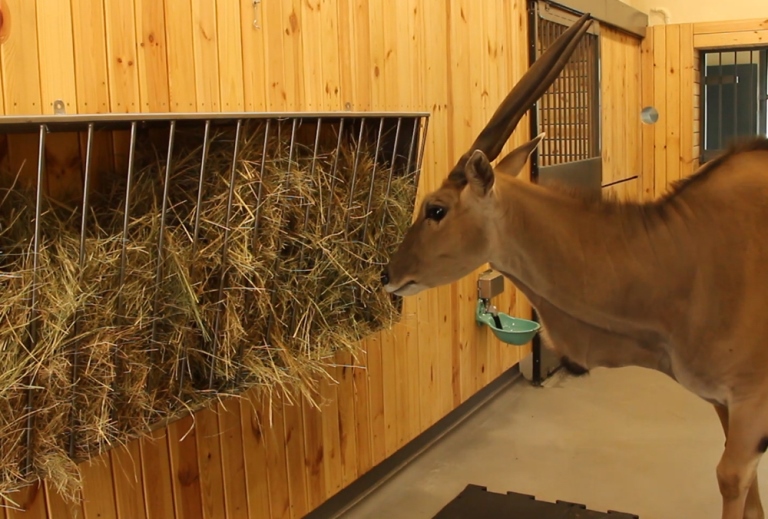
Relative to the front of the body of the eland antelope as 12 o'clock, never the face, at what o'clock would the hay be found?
The hay is roughly at 11 o'clock from the eland antelope.

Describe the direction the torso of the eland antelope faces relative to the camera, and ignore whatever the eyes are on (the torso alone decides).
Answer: to the viewer's left

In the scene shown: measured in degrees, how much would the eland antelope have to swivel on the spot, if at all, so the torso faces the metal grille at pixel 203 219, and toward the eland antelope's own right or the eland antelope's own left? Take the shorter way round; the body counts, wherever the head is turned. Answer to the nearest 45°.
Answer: approximately 45° to the eland antelope's own left
